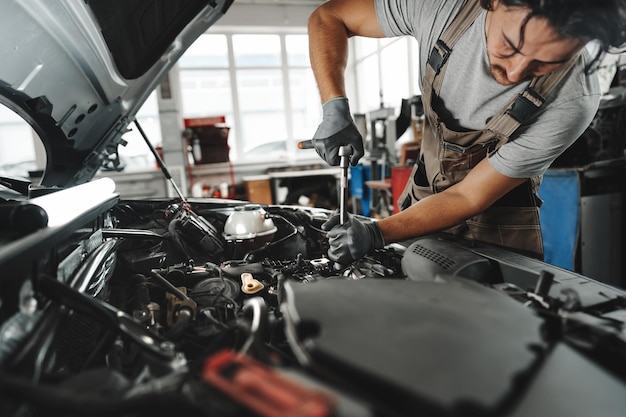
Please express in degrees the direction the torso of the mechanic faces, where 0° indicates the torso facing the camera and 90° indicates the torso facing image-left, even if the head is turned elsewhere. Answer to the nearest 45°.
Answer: approximately 45°
